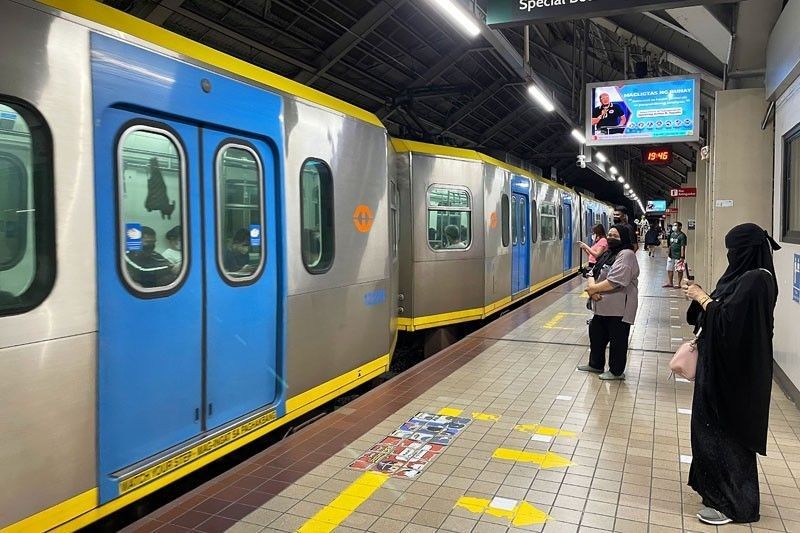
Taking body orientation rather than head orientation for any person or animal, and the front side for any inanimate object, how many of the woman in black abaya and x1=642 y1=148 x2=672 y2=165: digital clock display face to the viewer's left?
1

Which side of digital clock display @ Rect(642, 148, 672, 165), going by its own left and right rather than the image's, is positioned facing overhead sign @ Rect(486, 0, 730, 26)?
front

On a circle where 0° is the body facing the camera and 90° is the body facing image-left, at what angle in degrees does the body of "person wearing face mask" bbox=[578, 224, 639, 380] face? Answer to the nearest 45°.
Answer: approximately 45°

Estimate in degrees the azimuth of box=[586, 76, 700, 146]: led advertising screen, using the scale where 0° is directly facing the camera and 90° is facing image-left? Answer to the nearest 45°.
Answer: approximately 0°

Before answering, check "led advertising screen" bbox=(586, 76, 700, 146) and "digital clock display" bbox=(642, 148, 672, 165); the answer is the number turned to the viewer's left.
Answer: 0

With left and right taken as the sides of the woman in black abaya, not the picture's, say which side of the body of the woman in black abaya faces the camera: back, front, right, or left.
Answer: left

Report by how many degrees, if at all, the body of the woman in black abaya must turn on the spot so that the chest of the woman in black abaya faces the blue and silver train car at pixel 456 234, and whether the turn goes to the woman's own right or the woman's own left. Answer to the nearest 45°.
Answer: approximately 45° to the woman's own right

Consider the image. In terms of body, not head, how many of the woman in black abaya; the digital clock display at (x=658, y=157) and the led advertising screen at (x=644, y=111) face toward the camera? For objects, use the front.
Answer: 2
